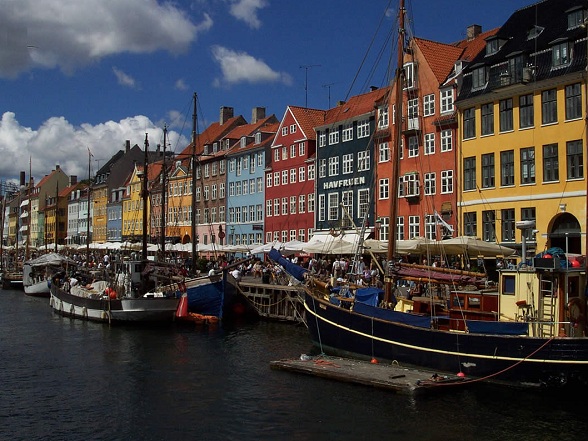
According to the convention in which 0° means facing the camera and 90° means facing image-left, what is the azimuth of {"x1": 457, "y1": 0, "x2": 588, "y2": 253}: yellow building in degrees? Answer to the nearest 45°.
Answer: approximately 45°

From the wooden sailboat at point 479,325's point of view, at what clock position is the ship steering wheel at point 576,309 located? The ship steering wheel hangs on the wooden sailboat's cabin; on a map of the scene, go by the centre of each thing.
The ship steering wheel is roughly at 5 o'clock from the wooden sailboat.

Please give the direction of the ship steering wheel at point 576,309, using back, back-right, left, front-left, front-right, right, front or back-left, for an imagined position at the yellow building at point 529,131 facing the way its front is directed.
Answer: front-left

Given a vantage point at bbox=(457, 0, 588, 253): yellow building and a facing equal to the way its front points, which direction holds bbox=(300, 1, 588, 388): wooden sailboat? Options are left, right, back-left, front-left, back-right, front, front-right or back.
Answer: front-left

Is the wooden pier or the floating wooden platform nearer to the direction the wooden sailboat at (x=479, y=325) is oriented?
the wooden pier

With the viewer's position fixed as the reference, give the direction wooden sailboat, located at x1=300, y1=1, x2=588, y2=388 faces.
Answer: facing away from the viewer and to the left of the viewer

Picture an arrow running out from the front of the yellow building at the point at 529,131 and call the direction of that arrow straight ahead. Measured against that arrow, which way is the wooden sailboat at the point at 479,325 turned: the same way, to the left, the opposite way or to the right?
to the right

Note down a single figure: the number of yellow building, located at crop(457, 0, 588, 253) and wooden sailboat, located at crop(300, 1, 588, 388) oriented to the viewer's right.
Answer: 0

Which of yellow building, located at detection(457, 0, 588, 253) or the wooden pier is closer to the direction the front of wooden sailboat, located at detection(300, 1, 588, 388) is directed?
the wooden pier
